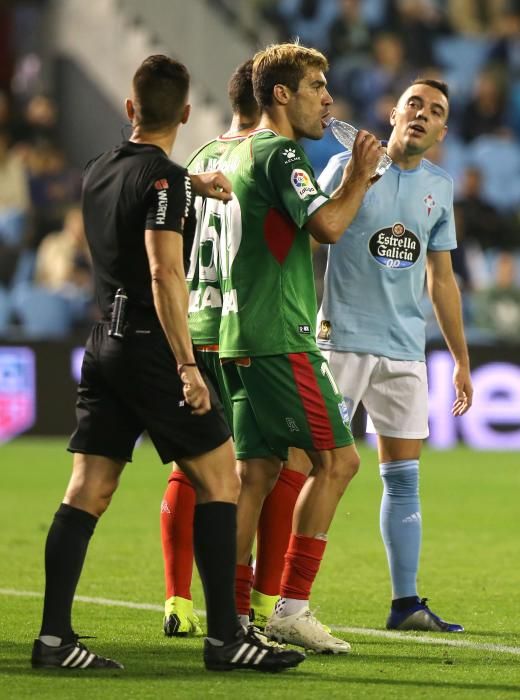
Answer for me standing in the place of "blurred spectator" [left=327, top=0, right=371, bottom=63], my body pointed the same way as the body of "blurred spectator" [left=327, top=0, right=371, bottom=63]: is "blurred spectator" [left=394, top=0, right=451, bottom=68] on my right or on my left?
on my left

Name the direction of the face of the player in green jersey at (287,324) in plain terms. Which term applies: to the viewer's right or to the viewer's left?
to the viewer's right

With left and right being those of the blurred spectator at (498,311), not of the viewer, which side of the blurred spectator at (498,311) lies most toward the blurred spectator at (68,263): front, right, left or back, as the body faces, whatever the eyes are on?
right

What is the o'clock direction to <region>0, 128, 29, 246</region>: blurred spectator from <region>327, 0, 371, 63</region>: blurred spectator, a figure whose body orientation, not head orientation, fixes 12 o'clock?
<region>0, 128, 29, 246</region>: blurred spectator is roughly at 2 o'clock from <region>327, 0, 371, 63</region>: blurred spectator.

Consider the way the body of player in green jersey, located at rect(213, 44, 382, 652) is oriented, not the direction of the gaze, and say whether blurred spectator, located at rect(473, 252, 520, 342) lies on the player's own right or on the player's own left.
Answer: on the player's own left

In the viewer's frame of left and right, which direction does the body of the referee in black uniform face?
facing away from the viewer and to the right of the viewer

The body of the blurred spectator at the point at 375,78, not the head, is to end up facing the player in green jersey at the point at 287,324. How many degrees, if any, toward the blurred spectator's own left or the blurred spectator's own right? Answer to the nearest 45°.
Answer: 0° — they already face them

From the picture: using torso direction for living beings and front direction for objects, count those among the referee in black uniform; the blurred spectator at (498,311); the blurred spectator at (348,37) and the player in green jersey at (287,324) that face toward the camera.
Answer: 2

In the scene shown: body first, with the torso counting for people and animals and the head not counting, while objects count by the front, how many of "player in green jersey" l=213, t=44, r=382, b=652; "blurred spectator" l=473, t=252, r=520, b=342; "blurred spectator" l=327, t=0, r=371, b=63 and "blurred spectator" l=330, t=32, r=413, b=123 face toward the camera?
3

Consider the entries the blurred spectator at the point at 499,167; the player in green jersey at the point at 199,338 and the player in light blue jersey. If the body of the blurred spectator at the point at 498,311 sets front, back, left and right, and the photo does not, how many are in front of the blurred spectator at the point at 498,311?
2

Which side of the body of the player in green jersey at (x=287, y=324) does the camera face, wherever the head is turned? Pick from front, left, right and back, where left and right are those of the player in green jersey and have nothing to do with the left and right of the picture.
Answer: right
